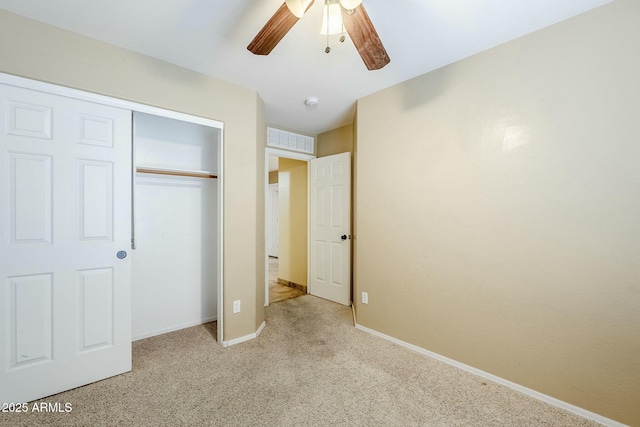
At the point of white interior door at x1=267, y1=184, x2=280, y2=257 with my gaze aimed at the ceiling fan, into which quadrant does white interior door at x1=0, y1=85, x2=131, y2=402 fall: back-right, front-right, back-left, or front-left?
front-right

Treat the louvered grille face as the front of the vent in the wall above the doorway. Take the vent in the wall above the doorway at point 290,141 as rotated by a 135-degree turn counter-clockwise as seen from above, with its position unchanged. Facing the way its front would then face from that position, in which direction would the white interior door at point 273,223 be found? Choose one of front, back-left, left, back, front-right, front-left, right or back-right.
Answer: front

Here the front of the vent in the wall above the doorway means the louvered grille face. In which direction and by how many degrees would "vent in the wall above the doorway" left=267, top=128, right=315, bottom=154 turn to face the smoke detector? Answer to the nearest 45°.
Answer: approximately 45° to its right

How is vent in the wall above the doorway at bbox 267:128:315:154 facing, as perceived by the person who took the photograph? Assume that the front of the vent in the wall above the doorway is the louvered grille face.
facing the viewer and to the right of the viewer

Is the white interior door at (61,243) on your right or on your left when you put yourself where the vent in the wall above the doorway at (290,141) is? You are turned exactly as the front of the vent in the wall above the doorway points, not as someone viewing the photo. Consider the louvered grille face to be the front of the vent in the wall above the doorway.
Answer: on your right

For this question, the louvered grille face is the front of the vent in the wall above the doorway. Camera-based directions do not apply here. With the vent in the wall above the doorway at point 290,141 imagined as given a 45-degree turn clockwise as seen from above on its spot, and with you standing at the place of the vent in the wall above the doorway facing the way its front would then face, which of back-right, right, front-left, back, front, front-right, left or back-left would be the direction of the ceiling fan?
front
